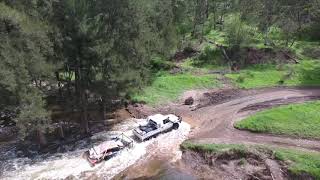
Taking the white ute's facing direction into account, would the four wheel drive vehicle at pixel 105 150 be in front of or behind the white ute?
behind

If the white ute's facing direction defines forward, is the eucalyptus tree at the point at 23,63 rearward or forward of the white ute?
rearward

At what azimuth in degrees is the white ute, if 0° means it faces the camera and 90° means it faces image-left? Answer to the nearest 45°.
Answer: approximately 225°
